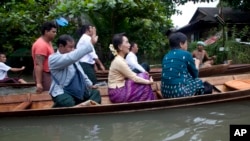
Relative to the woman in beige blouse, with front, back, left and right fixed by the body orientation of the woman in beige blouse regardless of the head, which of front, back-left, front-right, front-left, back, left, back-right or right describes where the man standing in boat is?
back

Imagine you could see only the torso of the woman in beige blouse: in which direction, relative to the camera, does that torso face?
to the viewer's right

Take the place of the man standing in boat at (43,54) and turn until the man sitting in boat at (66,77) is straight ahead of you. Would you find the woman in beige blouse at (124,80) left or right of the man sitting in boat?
left

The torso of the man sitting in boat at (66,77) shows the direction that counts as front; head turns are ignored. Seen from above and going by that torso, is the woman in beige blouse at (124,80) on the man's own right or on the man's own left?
on the man's own left

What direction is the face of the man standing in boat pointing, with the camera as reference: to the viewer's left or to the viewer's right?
to the viewer's right
